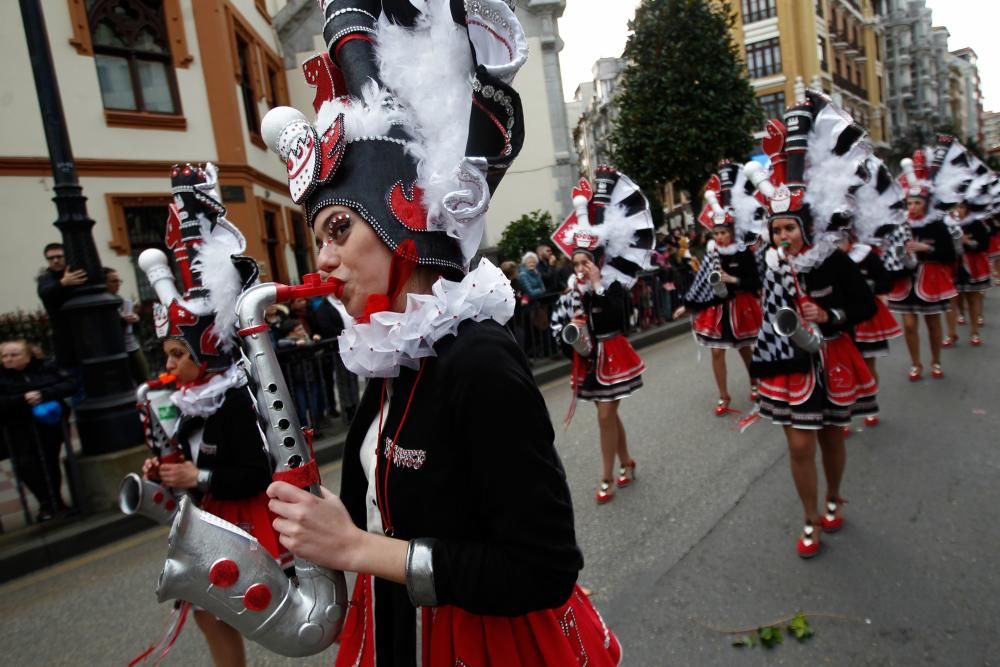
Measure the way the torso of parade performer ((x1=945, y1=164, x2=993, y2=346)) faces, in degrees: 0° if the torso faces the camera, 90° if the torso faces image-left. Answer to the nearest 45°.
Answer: approximately 45°

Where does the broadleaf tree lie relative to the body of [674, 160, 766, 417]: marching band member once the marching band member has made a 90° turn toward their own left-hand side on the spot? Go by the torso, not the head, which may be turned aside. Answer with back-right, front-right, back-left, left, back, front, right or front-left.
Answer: back-left

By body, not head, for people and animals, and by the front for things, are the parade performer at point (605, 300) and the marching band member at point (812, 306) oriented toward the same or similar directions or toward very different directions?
same or similar directions

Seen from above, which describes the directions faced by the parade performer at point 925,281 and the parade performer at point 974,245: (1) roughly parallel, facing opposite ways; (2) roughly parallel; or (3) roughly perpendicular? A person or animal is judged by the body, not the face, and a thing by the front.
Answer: roughly parallel

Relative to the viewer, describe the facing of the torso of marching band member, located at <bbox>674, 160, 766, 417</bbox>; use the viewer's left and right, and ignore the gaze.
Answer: facing the viewer and to the left of the viewer

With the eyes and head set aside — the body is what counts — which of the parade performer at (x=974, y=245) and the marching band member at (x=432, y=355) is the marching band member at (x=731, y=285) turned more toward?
the marching band member

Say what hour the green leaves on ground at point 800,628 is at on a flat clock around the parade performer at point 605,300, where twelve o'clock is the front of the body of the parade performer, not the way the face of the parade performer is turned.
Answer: The green leaves on ground is roughly at 10 o'clock from the parade performer.

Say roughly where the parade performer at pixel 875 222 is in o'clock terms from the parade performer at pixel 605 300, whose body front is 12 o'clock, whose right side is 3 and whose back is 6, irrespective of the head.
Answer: the parade performer at pixel 875 222 is roughly at 7 o'clock from the parade performer at pixel 605 300.

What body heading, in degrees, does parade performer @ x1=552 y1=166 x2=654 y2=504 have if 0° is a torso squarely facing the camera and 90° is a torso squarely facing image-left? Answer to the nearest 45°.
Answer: approximately 45°

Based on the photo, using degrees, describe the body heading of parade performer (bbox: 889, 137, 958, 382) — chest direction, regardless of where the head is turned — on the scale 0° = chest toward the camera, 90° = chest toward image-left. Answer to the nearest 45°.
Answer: approximately 45°

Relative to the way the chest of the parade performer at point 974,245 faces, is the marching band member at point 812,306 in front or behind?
in front
